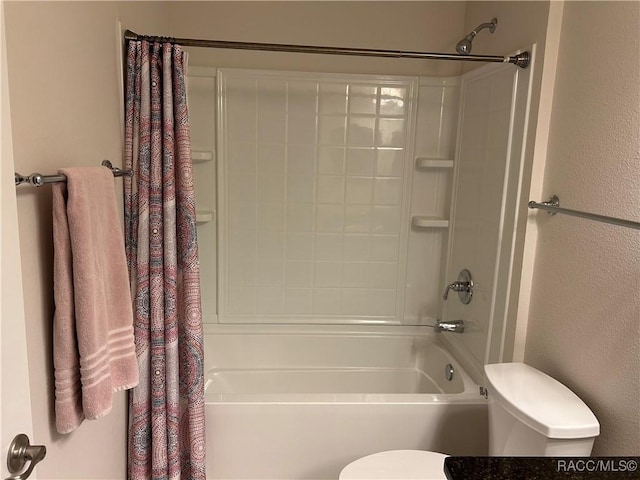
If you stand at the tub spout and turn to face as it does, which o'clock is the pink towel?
The pink towel is roughly at 10 o'clock from the tub spout.

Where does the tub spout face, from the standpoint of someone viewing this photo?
facing to the left of the viewer

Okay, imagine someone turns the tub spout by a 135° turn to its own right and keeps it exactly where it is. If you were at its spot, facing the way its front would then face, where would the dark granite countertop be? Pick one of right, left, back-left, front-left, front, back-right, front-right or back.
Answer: back-right

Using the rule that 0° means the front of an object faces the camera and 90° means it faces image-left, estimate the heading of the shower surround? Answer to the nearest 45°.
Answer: approximately 0°

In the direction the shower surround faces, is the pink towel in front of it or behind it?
in front

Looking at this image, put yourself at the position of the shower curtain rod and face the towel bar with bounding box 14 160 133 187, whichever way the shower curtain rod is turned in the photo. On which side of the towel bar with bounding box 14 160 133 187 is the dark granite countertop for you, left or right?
left

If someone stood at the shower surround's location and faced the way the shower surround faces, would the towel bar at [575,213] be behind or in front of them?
in front

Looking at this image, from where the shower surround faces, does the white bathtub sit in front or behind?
in front

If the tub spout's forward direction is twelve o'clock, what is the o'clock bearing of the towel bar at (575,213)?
The towel bar is roughly at 8 o'clock from the tub spout.
